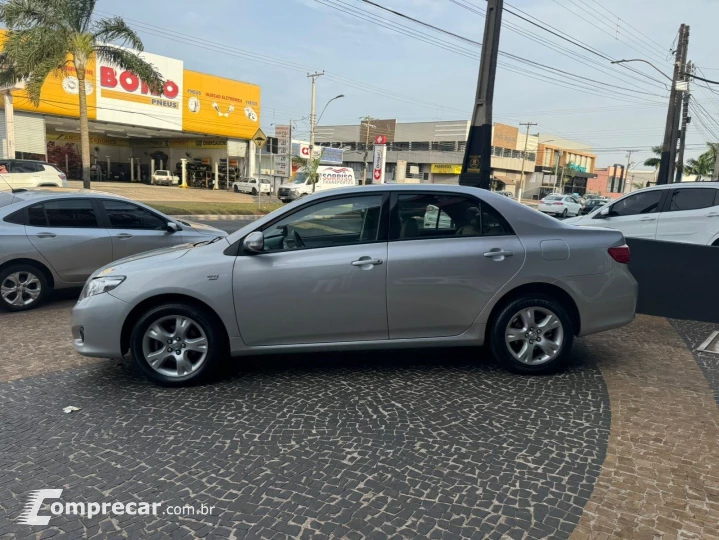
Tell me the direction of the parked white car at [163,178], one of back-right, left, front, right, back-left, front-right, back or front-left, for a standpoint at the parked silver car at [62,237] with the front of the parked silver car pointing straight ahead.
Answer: left

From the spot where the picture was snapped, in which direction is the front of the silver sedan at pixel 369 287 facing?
facing to the left of the viewer

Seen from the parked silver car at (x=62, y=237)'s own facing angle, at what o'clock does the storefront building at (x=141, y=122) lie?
The storefront building is roughly at 9 o'clock from the parked silver car.

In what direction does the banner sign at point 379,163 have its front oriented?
toward the camera

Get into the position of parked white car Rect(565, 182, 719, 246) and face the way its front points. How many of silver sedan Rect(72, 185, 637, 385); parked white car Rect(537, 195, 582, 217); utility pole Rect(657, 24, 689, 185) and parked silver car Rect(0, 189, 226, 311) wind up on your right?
2

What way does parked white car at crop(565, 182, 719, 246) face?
to the viewer's left

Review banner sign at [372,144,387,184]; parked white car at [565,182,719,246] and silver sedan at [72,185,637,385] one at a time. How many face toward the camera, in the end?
1

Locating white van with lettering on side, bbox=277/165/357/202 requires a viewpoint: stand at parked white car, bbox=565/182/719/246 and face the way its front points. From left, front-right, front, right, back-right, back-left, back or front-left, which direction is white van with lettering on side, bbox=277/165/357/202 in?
front-right

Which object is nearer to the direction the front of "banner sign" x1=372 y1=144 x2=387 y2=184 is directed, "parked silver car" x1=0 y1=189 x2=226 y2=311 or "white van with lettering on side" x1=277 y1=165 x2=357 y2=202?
the parked silver car

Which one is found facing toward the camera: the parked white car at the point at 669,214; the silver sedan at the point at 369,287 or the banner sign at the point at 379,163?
the banner sign

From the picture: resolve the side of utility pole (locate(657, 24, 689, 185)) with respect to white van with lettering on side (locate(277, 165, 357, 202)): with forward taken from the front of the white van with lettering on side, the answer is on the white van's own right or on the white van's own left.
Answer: on the white van's own left

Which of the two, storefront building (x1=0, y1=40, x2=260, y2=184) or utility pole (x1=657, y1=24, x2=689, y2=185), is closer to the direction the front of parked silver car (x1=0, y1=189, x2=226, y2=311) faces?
the utility pole

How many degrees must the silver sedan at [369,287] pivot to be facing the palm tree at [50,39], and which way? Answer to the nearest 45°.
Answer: approximately 45° to its right

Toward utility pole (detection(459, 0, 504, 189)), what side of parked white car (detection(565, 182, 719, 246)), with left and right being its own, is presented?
front

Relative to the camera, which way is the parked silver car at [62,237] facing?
to the viewer's right
